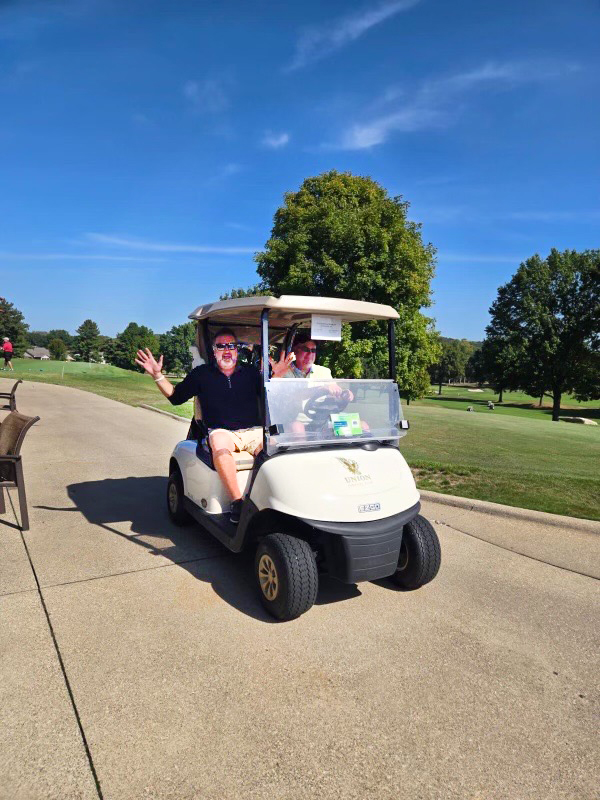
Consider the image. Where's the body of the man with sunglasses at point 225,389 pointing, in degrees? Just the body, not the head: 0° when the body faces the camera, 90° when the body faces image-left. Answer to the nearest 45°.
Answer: approximately 0°

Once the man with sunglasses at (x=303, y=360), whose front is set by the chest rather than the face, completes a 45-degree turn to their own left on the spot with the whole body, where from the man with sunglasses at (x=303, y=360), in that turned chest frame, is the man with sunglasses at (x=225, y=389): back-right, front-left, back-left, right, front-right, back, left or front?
back

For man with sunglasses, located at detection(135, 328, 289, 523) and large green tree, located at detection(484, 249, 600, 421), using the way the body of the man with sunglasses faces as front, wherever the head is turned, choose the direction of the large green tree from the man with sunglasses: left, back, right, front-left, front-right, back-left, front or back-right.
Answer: back-left

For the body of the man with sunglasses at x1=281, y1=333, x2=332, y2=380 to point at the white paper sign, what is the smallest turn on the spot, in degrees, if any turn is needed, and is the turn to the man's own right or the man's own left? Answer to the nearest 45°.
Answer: approximately 45° to the man's own right

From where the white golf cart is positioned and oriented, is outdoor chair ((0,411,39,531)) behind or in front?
behind

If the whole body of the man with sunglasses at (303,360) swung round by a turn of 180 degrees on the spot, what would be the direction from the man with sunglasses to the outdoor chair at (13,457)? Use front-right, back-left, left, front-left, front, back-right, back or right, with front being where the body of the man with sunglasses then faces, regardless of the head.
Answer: front-left

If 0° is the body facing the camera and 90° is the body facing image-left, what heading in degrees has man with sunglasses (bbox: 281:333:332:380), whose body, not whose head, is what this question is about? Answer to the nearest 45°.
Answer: approximately 315°

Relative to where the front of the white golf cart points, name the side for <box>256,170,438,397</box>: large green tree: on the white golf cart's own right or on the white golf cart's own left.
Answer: on the white golf cart's own left

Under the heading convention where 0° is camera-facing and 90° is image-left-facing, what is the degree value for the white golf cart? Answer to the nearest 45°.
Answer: approximately 315°
